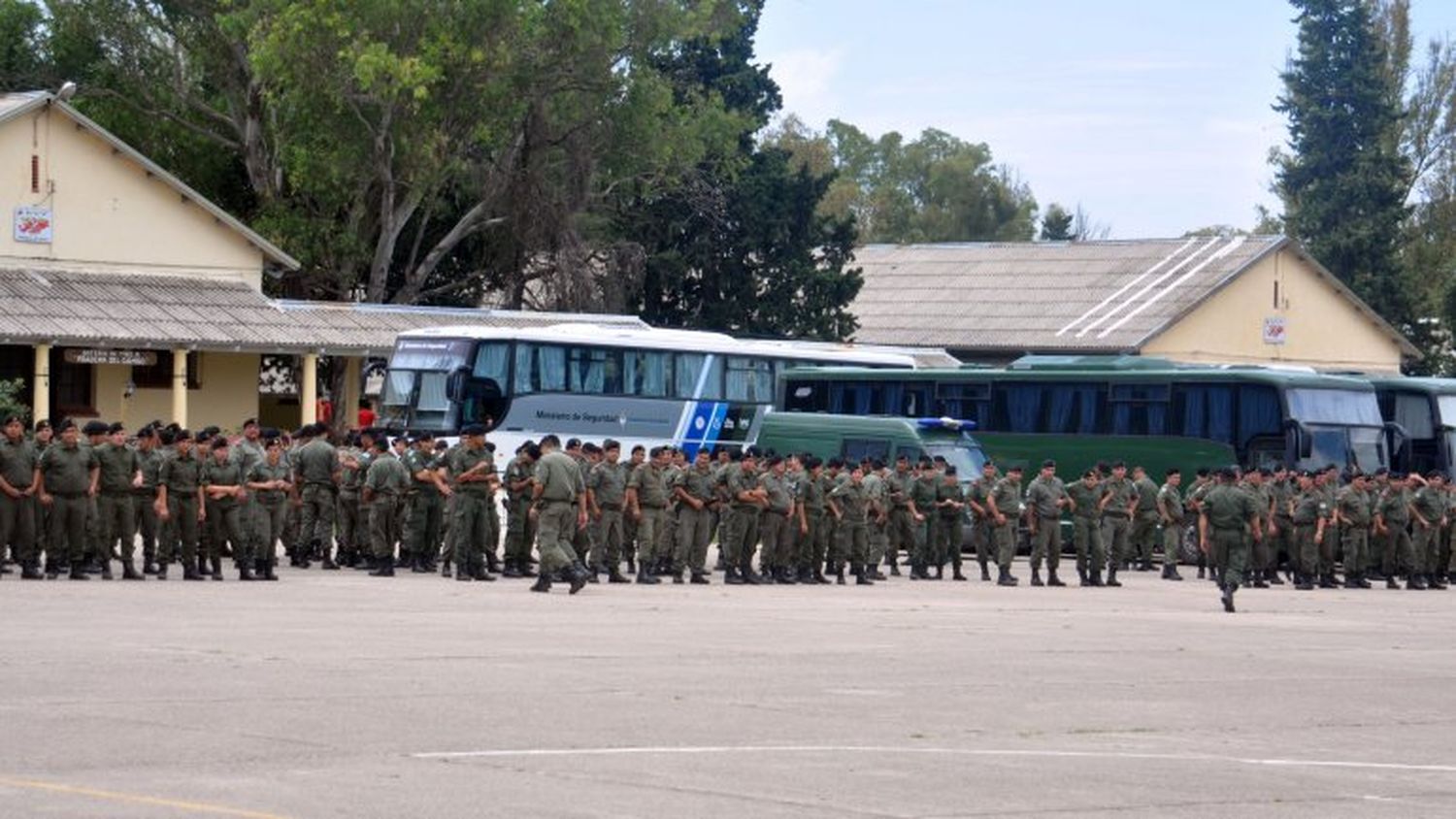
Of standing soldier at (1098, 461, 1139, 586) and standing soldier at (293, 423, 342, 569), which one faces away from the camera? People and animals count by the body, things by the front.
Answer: standing soldier at (293, 423, 342, 569)

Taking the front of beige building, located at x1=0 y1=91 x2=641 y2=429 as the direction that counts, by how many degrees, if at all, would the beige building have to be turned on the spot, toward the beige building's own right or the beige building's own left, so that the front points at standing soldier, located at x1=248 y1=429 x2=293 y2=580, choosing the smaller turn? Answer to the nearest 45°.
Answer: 0° — it already faces them

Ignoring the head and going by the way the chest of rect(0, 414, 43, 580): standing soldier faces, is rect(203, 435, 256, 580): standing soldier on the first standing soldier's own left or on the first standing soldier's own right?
on the first standing soldier's own left

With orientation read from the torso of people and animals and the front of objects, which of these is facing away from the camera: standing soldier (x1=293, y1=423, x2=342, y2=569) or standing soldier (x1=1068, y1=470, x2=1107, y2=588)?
standing soldier (x1=293, y1=423, x2=342, y2=569)

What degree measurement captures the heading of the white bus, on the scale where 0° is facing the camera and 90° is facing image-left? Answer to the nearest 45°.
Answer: approximately 45°

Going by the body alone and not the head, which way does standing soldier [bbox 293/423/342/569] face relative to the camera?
away from the camera
